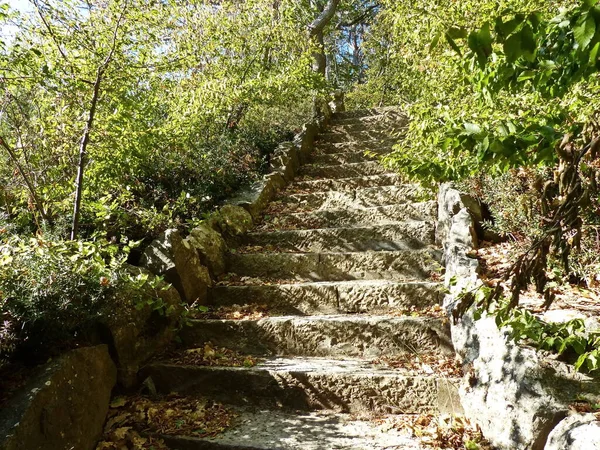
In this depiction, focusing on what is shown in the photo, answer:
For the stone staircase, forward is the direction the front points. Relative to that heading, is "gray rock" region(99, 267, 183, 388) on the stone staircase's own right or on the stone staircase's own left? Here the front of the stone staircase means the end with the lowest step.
on the stone staircase's own right

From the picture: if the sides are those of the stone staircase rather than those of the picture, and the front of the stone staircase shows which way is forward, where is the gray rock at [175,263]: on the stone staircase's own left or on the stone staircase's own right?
on the stone staircase's own right

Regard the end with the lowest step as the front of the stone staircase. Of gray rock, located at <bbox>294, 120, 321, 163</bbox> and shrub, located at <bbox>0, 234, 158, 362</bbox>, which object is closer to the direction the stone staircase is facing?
the shrub

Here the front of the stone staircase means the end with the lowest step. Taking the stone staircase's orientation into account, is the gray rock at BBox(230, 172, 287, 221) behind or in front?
behind

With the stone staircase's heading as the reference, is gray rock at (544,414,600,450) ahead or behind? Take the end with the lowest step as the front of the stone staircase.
ahead

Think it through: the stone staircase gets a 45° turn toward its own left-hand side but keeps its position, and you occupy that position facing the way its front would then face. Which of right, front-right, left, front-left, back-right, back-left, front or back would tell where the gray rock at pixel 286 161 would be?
back-left

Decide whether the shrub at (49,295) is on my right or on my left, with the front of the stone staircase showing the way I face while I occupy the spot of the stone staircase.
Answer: on my right

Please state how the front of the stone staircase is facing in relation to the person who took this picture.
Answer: facing the viewer

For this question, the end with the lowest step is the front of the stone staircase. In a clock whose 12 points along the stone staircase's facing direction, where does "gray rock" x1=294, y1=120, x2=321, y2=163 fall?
The gray rock is roughly at 6 o'clock from the stone staircase.

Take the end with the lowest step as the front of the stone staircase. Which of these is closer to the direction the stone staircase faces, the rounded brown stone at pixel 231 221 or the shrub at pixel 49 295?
the shrub
